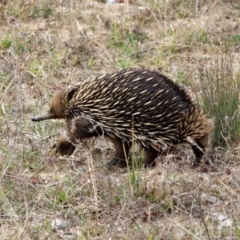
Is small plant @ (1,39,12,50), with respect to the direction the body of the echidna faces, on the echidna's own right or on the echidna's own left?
on the echidna's own right

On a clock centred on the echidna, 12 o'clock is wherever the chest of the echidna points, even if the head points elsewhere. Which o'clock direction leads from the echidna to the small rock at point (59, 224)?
The small rock is roughly at 10 o'clock from the echidna.

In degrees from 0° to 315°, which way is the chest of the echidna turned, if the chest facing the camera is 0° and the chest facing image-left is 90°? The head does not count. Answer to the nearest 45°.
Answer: approximately 90°

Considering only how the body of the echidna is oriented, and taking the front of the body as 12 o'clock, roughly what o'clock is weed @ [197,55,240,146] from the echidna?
The weed is roughly at 5 o'clock from the echidna.

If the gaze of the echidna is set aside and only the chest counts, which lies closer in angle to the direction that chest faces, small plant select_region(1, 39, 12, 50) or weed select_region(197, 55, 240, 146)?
the small plant
